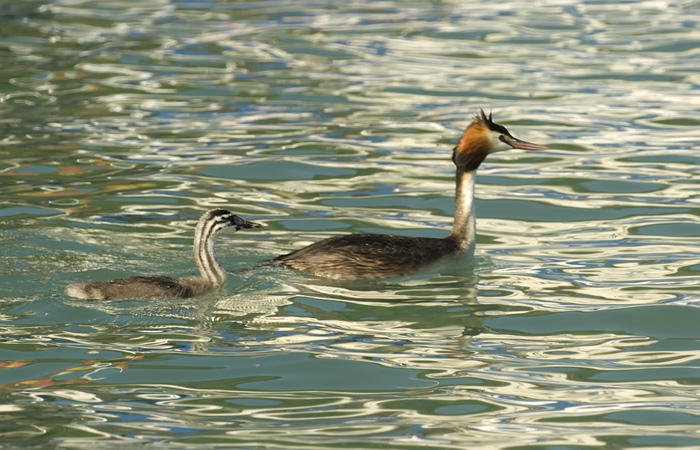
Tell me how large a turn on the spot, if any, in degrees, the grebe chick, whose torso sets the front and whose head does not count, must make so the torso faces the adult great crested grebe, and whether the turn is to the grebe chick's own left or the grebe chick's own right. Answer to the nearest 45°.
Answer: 0° — it already faces it

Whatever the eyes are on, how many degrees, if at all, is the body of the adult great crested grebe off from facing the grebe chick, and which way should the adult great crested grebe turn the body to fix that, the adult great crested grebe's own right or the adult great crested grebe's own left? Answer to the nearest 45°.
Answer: approximately 135° to the adult great crested grebe's own right

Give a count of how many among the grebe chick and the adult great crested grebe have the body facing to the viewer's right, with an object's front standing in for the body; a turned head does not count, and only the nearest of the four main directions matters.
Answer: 2

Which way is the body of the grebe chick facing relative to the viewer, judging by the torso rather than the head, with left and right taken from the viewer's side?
facing to the right of the viewer

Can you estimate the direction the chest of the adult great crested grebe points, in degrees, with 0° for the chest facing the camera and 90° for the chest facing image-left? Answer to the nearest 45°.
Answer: approximately 270°
